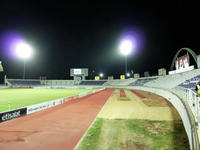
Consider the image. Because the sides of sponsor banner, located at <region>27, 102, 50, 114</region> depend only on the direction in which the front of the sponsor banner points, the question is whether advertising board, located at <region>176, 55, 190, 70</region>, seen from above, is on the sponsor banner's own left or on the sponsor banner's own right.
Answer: on the sponsor banner's own left

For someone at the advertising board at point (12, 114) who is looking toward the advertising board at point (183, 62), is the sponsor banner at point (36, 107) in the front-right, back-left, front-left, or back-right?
front-left

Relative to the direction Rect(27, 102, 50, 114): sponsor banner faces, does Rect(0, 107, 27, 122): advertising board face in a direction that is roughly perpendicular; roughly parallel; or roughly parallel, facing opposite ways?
roughly parallel

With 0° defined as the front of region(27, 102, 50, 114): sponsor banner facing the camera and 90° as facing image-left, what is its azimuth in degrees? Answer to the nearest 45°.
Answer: approximately 315°

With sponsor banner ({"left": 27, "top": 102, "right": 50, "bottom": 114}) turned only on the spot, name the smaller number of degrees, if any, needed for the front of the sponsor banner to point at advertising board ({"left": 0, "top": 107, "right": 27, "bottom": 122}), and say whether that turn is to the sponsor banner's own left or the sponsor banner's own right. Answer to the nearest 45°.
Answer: approximately 90° to the sponsor banner's own right

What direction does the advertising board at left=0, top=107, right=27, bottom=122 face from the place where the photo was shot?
facing the viewer and to the right of the viewer

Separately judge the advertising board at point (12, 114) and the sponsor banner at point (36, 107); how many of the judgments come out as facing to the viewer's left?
0

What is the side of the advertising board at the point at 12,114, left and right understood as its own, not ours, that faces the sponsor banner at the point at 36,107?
left

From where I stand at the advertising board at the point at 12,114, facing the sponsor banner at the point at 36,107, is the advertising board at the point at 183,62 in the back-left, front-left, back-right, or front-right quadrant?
front-right
